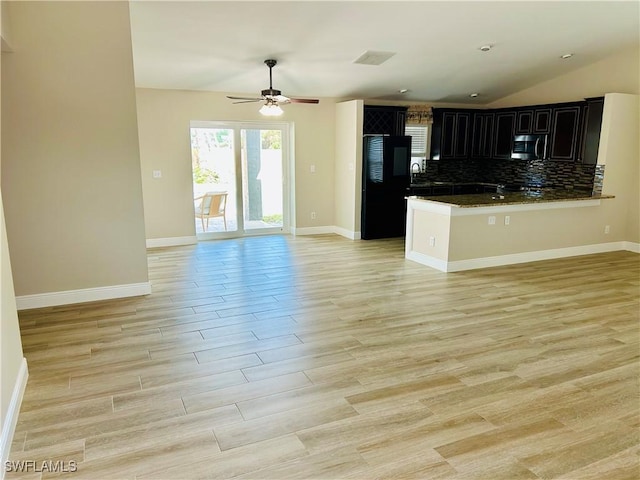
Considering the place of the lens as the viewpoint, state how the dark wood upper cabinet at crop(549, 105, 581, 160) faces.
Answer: facing the viewer and to the left of the viewer

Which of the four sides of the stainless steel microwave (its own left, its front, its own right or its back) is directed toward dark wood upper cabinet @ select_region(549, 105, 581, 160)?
left

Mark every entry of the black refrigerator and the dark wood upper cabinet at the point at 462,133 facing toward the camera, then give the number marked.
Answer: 2

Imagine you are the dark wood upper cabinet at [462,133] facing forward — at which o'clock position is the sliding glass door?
The sliding glass door is roughly at 2 o'clock from the dark wood upper cabinet.

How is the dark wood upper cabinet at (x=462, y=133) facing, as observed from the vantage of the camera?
facing the viewer

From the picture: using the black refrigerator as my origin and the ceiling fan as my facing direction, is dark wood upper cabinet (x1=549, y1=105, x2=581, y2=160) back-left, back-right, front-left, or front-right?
back-left

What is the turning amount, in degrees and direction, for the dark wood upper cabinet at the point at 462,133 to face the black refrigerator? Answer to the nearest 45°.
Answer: approximately 45° to its right

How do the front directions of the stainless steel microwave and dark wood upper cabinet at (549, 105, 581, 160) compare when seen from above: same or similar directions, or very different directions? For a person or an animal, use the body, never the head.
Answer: same or similar directions

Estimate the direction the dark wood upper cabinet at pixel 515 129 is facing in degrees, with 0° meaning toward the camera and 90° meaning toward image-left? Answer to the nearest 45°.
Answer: approximately 45°

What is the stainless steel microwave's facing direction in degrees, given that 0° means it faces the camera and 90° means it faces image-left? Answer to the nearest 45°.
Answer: approximately 45°

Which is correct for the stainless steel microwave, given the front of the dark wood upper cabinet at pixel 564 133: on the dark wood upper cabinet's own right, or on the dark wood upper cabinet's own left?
on the dark wood upper cabinet's own right

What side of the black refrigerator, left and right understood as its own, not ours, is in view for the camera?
front

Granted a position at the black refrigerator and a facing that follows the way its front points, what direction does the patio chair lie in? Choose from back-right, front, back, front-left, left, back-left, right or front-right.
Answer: right

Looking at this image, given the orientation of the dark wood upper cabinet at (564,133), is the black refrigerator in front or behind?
in front

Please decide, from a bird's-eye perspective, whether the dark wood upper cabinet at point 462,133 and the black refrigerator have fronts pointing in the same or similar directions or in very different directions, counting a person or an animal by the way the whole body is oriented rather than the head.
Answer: same or similar directions
